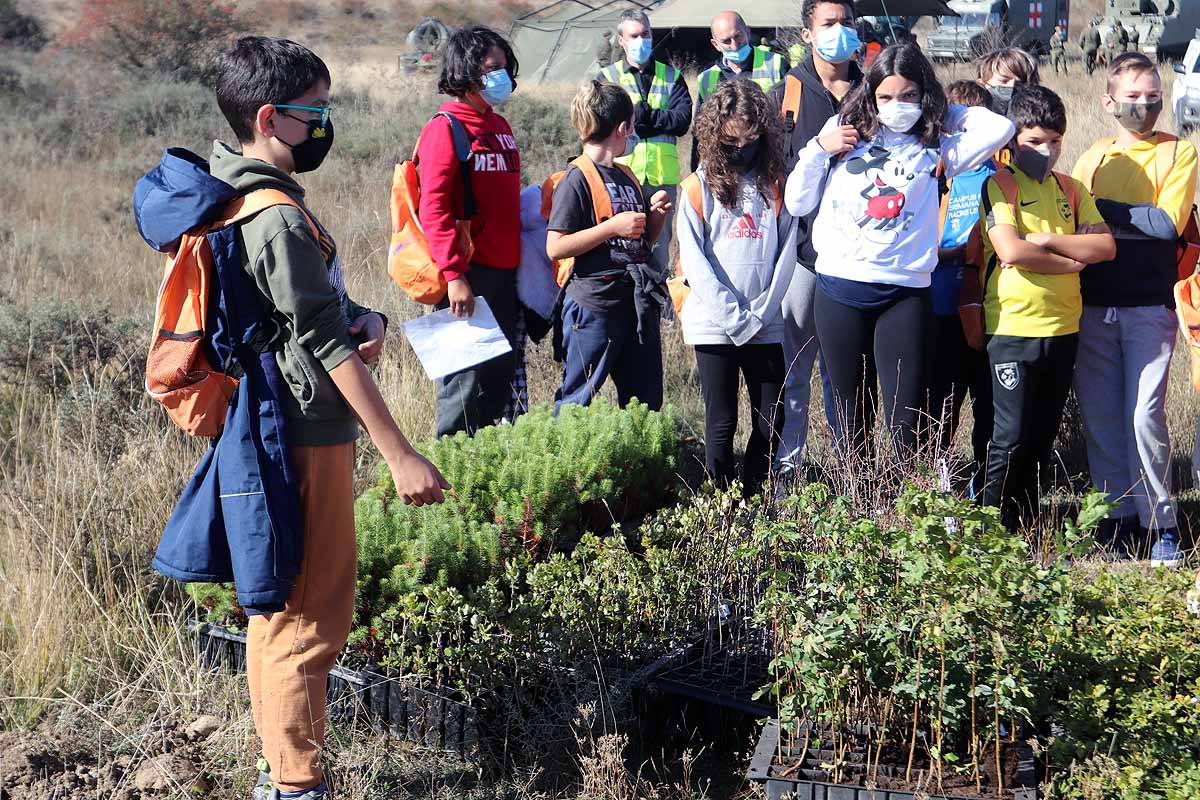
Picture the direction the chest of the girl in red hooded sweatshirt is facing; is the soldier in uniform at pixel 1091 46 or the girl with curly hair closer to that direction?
the girl with curly hair

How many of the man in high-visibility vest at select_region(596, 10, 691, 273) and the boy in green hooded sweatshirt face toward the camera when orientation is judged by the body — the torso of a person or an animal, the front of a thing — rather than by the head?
1

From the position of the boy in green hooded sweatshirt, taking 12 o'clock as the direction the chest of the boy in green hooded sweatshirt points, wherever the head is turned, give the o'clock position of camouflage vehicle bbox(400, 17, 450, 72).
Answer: The camouflage vehicle is roughly at 9 o'clock from the boy in green hooded sweatshirt.

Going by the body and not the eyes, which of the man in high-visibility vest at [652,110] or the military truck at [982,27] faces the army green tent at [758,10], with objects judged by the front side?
the military truck

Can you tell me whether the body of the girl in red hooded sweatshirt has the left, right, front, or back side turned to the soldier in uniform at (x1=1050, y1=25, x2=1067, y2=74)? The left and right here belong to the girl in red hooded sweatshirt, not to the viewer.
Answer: left

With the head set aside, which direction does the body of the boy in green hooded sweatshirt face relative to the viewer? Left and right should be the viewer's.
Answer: facing to the right of the viewer

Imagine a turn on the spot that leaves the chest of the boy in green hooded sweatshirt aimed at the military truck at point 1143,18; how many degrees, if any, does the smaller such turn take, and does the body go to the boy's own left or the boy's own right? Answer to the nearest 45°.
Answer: approximately 45° to the boy's own left

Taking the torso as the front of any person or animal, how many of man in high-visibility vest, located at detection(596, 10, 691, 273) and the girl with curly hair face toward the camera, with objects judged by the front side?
2

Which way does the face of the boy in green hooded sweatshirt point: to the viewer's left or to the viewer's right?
to the viewer's right

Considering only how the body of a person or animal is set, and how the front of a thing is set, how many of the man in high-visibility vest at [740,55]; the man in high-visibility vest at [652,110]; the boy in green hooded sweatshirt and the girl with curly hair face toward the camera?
3
